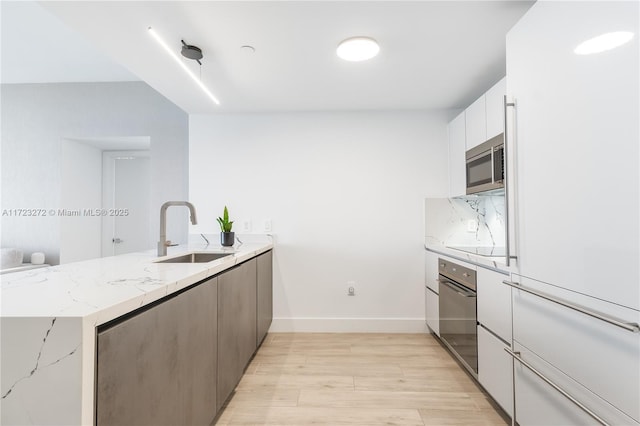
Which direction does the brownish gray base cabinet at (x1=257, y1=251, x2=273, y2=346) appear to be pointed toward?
to the viewer's right

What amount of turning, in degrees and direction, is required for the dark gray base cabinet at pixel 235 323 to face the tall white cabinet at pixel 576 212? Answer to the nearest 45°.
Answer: approximately 45° to its right

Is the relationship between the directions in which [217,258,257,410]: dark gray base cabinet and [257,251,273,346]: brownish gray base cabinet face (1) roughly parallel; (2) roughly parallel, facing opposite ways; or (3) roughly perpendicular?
roughly parallel

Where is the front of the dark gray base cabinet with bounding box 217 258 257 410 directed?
to the viewer's right

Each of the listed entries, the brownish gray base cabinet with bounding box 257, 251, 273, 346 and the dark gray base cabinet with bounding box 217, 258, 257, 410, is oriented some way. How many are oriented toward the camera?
0

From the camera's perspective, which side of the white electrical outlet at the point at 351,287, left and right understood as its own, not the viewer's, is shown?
front

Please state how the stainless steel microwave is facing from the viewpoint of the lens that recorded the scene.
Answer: facing the viewer and to the left of the viewer

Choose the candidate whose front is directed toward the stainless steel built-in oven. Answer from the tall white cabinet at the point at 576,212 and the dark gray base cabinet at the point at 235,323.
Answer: the dark gray base cabinet

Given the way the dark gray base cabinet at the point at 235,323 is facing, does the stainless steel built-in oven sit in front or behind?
in front

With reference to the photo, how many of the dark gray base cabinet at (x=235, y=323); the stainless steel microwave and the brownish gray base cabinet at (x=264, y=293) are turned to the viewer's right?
2

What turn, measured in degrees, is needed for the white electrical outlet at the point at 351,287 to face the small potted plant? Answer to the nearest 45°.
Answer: approximately 90° to its right

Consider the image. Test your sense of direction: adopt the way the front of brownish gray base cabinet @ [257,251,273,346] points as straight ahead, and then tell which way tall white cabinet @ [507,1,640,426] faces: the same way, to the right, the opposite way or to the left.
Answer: the opposite way

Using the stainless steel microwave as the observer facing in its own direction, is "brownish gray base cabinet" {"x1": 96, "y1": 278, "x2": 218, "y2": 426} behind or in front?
in front

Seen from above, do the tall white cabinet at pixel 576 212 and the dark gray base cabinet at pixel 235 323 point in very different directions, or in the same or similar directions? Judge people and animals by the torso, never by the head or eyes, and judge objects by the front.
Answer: very different directions

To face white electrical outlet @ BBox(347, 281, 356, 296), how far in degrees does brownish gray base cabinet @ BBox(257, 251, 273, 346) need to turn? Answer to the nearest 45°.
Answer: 0° — it already faces it

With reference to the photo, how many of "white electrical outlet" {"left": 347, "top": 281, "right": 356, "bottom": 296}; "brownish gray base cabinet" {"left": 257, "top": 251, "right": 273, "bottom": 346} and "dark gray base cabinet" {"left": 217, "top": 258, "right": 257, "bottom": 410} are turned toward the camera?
1

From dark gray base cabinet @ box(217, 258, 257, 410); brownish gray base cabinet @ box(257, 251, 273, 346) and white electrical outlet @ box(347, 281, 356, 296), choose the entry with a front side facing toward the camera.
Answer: the white electrical outlet

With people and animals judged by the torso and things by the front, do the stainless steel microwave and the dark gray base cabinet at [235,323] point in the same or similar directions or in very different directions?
very different directions

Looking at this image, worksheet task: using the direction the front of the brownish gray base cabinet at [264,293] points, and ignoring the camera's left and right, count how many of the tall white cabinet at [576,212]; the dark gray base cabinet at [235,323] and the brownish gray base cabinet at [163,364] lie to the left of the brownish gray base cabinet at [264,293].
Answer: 0
